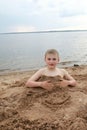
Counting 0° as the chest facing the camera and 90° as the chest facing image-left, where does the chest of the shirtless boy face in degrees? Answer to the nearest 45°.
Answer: approximately 0°
